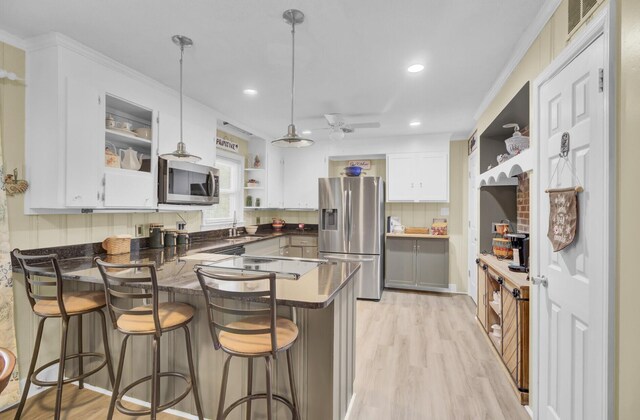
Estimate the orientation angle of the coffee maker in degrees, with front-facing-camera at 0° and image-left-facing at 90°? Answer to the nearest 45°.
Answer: approximately 90°

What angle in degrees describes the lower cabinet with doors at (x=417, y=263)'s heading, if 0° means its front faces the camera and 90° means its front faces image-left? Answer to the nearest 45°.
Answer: approximately 0°

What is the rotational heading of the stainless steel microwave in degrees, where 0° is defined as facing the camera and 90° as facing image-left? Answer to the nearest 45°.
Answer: approximately 315°

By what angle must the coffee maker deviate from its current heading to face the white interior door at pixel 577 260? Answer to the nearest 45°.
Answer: approximately 90° to its left

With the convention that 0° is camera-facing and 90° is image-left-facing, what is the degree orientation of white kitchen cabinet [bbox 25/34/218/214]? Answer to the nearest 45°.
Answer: approximately 315°

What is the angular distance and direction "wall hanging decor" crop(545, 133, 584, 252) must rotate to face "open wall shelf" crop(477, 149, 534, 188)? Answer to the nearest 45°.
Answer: approximately 135° to its right

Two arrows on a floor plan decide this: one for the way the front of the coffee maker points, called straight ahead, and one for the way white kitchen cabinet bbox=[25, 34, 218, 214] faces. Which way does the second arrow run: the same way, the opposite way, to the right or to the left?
the opposite way

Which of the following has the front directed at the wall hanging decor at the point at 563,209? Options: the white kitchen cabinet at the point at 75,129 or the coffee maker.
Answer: the white kitchen cabinet

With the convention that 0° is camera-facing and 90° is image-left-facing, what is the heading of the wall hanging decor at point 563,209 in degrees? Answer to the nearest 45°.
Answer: approximately 45°
